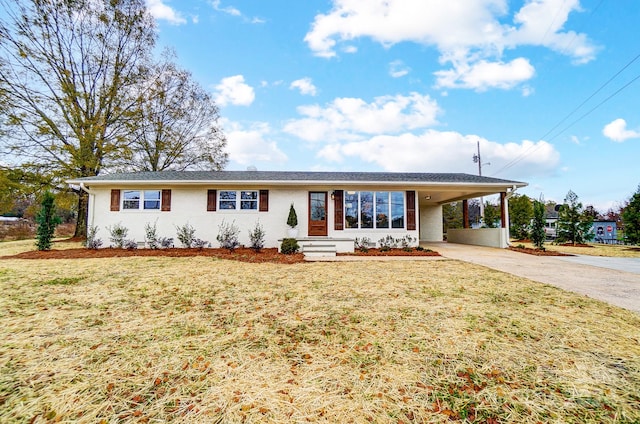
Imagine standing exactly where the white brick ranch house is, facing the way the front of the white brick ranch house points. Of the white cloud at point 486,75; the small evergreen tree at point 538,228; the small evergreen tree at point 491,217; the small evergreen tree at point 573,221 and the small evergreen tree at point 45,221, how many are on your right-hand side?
1

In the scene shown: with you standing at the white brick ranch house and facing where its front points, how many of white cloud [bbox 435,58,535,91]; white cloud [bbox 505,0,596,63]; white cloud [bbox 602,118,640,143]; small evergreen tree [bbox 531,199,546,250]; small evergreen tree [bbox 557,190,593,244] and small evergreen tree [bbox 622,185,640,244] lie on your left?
6

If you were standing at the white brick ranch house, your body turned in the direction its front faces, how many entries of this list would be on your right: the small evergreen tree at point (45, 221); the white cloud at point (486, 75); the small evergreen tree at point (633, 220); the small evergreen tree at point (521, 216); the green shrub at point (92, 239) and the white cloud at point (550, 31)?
2

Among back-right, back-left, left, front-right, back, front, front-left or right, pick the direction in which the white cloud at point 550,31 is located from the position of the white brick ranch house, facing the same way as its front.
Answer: left

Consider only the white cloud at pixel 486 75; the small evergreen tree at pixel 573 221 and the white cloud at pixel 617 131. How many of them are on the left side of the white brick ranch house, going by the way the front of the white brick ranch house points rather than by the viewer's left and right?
3

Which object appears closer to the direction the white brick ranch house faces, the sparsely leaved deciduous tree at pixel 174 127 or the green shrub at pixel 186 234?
the green shrub

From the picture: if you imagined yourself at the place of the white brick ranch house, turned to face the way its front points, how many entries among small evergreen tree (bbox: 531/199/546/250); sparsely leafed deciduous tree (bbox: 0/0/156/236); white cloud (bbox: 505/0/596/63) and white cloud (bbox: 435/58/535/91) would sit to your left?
3

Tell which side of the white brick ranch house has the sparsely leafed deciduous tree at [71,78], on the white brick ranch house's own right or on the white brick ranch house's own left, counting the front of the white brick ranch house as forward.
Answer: on the white brick ranch house's own right

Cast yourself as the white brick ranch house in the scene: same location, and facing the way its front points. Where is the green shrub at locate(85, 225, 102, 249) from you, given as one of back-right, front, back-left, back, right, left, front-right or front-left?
right

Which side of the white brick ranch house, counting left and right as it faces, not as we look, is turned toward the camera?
front

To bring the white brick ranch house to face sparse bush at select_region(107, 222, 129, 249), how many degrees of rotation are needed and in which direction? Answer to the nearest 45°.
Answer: approximately 90° to its right

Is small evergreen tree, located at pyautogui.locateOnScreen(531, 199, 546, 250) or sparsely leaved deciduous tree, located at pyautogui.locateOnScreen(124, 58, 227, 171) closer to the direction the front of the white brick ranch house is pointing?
the small evergreen tree

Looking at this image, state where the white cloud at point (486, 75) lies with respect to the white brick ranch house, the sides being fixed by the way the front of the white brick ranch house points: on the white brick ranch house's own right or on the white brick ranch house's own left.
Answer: on the white brick ranch house's own left
